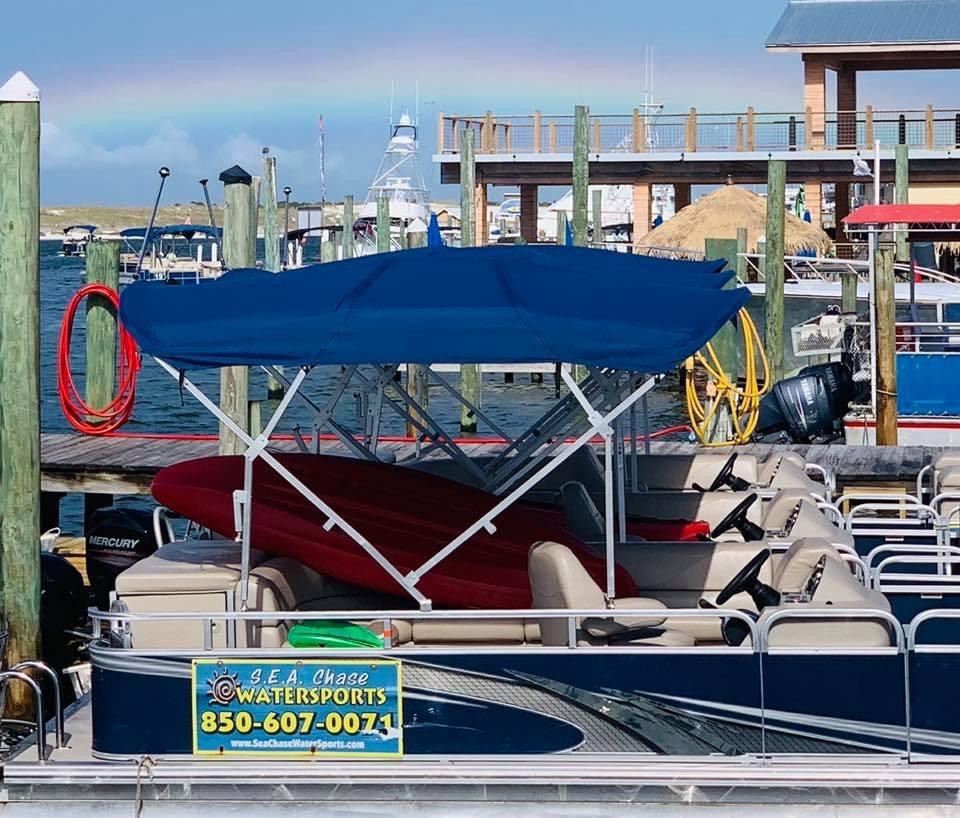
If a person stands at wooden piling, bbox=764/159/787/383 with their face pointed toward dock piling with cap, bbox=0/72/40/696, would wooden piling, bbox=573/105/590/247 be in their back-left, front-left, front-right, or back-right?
back-right

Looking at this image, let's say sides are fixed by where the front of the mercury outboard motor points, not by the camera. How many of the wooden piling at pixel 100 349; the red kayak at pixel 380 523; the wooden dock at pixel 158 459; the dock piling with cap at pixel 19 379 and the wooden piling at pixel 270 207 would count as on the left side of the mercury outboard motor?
3

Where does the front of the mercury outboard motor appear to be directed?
to the viewer's right

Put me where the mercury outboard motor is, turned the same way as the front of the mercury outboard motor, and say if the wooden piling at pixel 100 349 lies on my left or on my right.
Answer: on my left

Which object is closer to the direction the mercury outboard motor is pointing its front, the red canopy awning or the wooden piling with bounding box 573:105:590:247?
the red canopy awning

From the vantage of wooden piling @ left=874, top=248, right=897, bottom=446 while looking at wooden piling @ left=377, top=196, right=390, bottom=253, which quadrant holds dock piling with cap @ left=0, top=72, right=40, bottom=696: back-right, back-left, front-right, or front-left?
back-left

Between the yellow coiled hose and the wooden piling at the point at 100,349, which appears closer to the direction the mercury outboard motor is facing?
the yellow coiled hose

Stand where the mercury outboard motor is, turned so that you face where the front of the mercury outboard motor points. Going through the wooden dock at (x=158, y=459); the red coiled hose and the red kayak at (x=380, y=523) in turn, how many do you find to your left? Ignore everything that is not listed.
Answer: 2

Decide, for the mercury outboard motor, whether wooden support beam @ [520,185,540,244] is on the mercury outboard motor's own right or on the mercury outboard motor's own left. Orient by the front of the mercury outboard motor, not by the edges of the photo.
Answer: on the mercury outboard motor's own left

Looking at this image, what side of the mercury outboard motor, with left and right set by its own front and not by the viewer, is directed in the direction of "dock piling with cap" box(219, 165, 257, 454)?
left

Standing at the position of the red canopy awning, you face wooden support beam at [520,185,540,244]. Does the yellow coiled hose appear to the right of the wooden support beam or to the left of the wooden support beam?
left

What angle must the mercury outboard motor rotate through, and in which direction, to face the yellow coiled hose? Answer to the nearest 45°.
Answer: approximately 45° to its left

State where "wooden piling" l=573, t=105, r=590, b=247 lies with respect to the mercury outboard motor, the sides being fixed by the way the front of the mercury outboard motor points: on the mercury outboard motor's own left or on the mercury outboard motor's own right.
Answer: on the mercury outboard motor's own left

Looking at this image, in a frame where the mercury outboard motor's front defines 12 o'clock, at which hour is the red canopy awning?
The red canopy awning is roughly at 11 o'clock from the mercury outboard motor.
